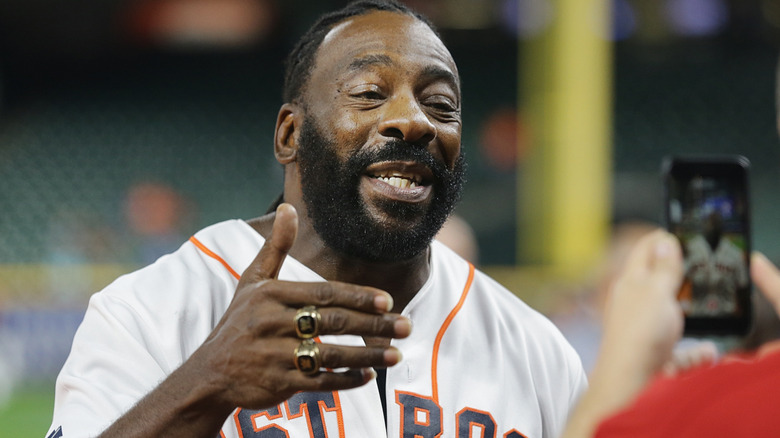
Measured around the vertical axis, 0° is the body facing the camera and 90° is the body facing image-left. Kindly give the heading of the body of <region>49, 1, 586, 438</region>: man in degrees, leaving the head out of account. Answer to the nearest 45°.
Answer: approximately 315°

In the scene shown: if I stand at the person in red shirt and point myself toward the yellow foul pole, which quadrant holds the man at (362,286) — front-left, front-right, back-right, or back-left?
front-left

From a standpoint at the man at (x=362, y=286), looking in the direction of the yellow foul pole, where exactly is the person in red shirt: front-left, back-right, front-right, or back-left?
back-right

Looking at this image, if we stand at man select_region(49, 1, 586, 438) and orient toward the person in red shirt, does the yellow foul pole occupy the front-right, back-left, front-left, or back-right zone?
back-left

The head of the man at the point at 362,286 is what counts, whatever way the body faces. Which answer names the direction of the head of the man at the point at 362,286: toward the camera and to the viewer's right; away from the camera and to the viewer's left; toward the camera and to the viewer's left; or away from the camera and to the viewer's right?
toward the camera and to the viewer's right

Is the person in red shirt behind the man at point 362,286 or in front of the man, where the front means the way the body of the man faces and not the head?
in front

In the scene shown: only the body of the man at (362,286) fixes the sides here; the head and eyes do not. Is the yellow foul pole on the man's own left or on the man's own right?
on the man's own left

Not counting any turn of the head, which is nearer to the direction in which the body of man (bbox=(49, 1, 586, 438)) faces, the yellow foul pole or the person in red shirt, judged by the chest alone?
the person in red shirt
